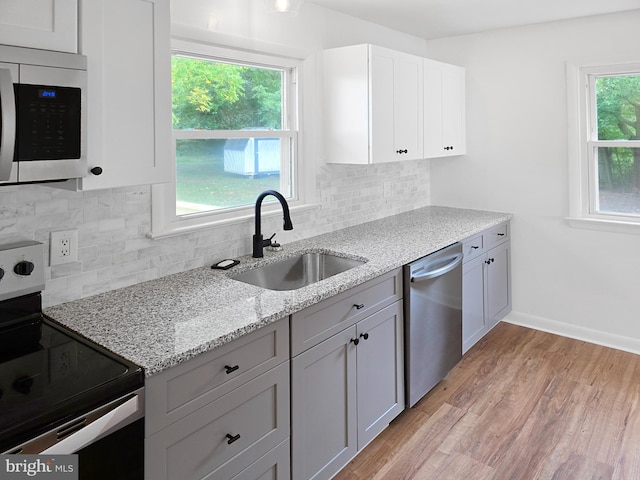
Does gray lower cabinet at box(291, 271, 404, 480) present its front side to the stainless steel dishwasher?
no

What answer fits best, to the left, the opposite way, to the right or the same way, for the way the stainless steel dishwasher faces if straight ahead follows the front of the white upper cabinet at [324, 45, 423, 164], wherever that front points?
the same way

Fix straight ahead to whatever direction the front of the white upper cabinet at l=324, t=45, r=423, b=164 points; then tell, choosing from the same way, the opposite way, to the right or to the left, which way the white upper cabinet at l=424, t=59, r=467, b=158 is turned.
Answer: the same way

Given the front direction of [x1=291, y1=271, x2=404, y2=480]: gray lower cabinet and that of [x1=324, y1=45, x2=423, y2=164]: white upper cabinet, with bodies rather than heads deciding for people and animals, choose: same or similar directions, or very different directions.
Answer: same or similar directions

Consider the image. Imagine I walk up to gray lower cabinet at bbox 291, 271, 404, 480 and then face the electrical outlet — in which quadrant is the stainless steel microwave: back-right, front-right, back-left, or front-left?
front-left

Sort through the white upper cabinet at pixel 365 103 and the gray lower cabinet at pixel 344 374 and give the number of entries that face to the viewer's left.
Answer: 0

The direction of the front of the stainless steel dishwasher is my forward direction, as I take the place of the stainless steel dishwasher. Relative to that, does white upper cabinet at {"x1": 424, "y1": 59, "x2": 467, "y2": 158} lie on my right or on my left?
on my left

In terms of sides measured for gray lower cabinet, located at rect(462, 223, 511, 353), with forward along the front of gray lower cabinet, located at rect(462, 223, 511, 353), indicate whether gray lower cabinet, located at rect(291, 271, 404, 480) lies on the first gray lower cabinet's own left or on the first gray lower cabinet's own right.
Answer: on the first gray lower cabinet's own right

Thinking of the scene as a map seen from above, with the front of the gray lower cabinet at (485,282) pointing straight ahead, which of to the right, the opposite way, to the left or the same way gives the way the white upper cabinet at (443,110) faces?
the same way

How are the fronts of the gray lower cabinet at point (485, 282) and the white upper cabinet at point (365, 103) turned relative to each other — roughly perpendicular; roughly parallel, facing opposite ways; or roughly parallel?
roughly parallel

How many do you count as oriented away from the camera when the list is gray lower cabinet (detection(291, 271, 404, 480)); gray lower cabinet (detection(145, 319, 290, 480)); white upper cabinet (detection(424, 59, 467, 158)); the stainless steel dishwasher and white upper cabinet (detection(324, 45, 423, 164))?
0

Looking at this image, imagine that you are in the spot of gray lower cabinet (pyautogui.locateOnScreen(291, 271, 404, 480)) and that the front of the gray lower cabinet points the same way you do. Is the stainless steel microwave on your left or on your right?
on your right

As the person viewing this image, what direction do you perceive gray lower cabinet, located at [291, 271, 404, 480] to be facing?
facing the viewer and to the right of the viewer
